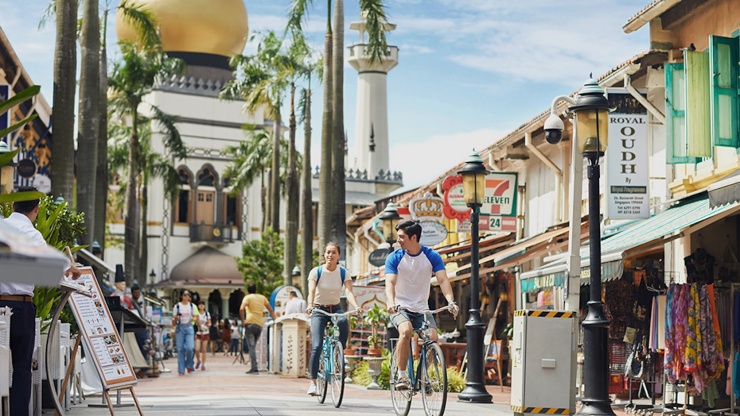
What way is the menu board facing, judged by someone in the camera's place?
facing the viewer and to the right of the viewer

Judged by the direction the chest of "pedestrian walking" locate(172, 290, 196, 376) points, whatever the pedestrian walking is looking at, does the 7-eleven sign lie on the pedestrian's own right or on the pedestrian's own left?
on the pedestrian's own left

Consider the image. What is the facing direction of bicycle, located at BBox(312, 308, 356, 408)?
toward the camera

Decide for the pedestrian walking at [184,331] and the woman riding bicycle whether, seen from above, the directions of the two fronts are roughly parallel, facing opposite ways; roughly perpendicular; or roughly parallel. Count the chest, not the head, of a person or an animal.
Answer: roughly parallel

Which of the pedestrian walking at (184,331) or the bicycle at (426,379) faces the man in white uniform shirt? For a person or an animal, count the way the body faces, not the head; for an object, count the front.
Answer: the pedestrian walking

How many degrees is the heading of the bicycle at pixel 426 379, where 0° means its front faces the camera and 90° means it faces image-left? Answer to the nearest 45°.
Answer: approximately 315°

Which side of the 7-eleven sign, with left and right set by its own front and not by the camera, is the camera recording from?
front

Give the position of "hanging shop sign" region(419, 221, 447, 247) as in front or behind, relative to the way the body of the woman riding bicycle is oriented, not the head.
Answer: behind

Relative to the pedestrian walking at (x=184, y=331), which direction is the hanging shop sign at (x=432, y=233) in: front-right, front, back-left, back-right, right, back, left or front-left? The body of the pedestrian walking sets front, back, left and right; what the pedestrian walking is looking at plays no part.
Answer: left

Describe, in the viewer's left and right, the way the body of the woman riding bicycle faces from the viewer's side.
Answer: facing the viewer

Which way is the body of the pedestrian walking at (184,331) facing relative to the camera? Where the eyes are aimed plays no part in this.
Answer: toward the camera

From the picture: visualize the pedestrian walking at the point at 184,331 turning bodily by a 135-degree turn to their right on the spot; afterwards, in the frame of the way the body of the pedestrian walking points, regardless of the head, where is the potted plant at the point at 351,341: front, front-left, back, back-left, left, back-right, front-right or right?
back

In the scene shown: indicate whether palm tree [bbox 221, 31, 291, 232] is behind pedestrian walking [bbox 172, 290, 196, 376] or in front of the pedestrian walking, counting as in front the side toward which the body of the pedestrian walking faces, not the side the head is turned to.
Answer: behind

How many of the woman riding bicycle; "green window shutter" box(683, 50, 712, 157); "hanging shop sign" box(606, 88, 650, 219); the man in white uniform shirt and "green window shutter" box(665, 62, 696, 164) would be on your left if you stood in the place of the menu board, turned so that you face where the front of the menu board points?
4
